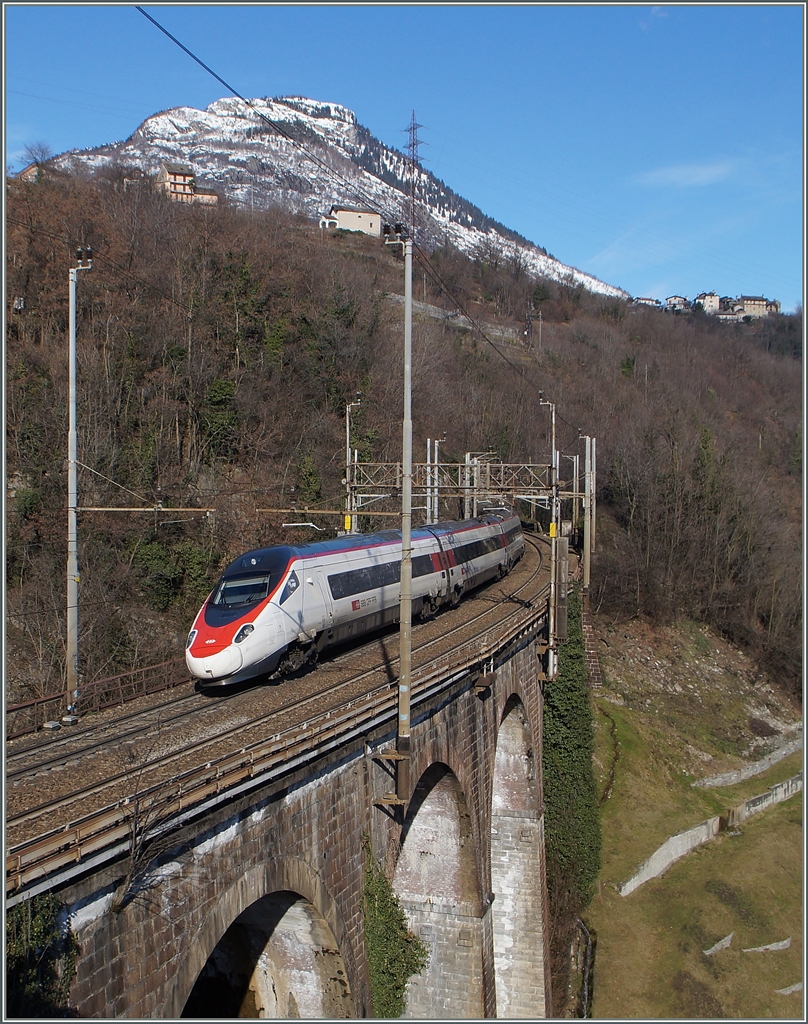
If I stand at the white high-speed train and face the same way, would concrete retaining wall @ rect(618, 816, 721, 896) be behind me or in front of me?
behind

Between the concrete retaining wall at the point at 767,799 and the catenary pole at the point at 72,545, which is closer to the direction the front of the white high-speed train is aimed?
the catenary pole

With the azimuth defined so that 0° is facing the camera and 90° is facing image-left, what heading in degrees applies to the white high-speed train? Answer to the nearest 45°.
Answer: approximately 45°

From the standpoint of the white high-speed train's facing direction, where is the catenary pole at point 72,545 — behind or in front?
in front

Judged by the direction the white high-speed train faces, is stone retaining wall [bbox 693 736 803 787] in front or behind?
behind

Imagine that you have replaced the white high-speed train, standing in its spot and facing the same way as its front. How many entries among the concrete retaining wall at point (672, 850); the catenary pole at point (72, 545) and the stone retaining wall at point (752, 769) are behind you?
2
